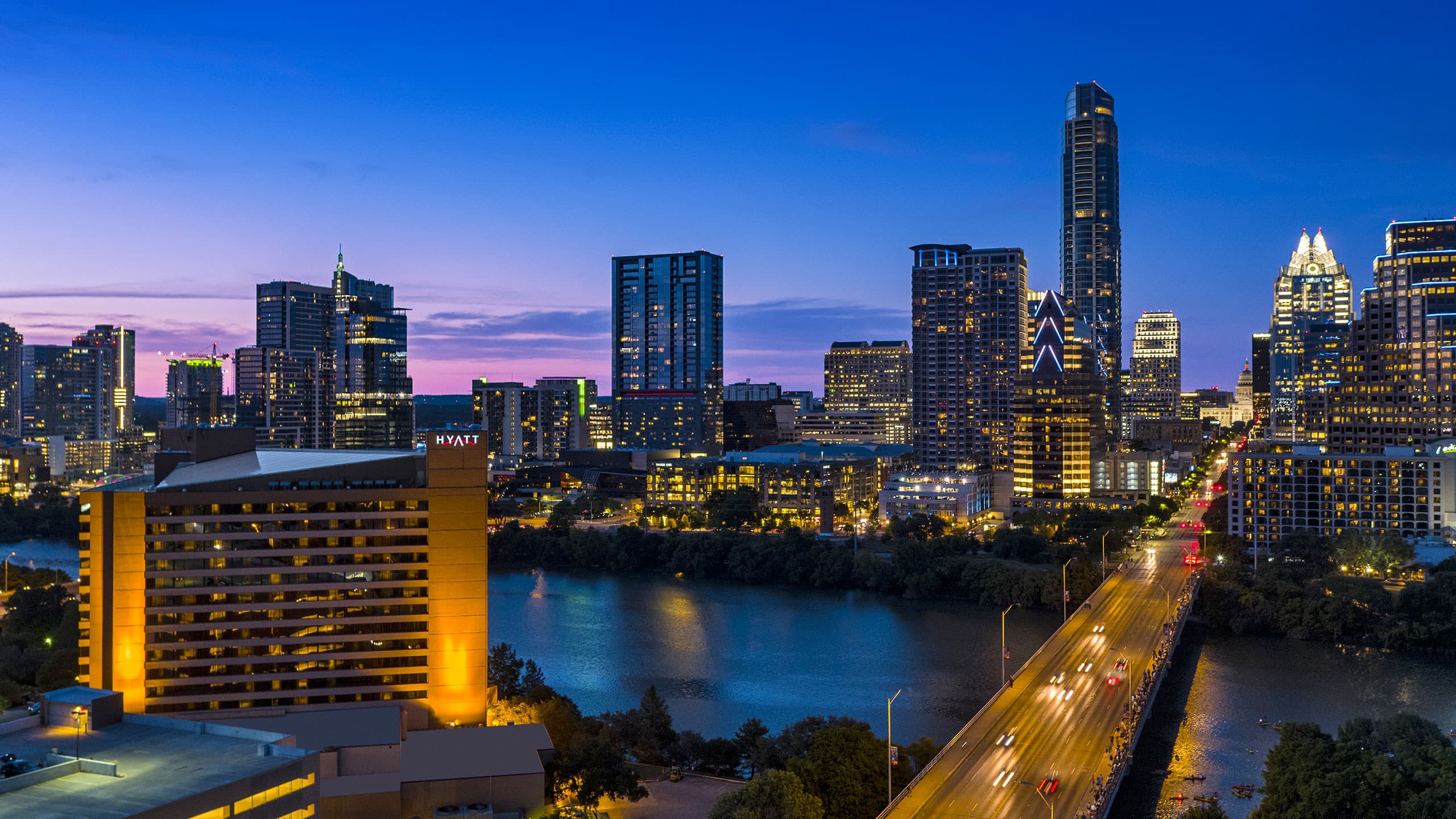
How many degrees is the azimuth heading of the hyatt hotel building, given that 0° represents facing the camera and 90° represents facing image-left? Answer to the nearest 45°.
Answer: approximately 0°

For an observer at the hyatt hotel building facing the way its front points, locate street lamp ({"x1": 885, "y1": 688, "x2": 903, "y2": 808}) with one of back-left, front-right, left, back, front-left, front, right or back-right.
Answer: front-left

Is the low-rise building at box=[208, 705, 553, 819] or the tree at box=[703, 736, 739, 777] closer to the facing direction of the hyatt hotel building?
the low-rise building

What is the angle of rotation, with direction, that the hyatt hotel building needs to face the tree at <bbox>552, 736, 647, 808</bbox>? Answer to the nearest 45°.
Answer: approximately 45° to its left

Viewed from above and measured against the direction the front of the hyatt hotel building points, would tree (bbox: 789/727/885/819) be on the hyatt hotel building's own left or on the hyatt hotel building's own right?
on the hyatt hotel building's own left

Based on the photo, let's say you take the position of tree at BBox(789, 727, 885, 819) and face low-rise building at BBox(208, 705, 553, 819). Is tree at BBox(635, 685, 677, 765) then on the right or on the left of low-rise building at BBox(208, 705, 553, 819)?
right

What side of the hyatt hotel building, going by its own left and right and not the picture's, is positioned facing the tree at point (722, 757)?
left

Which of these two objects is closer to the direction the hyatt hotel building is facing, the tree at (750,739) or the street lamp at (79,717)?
the street lamp

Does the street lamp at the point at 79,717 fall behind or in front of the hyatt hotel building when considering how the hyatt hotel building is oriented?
in front

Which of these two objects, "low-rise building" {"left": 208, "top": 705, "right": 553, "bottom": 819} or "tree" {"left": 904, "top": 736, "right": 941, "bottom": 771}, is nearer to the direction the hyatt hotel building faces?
the low-rise building

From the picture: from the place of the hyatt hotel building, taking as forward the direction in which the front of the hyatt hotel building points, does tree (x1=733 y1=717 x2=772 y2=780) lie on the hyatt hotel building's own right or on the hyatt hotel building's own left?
on the hyatt hotel building's own left

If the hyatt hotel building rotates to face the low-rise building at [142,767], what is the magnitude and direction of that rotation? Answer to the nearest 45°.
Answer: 0° — it already faces it

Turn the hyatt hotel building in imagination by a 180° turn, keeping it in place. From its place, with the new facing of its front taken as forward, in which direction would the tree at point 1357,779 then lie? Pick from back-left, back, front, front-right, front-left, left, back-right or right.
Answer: back-right
